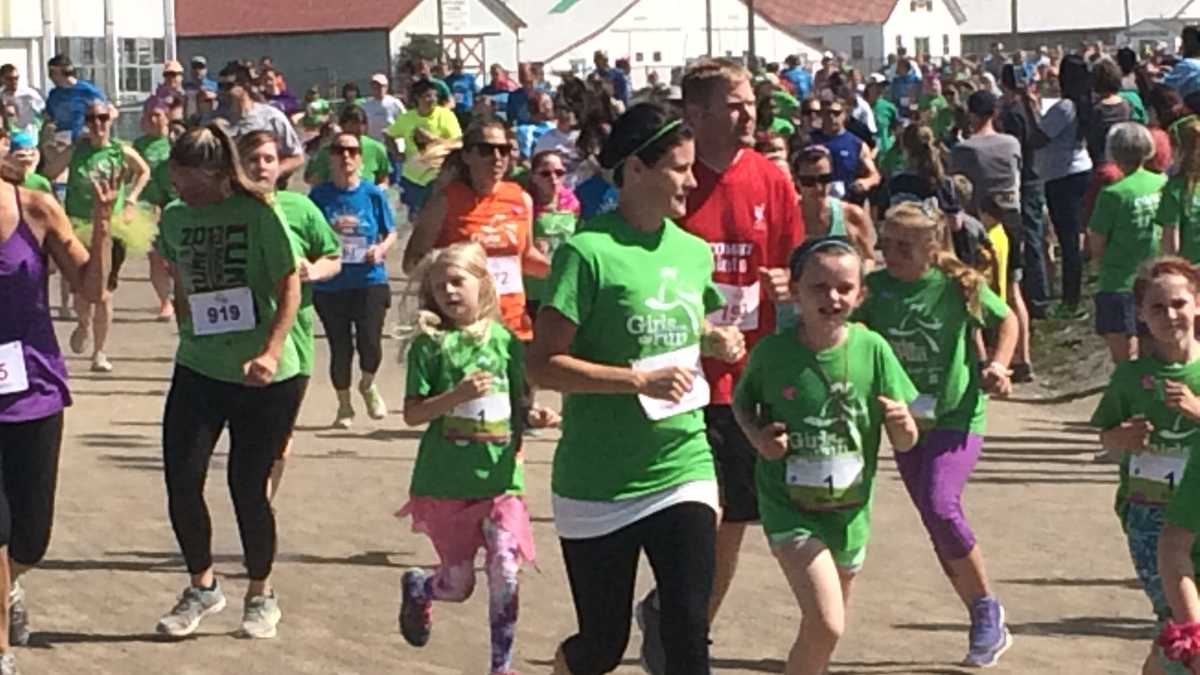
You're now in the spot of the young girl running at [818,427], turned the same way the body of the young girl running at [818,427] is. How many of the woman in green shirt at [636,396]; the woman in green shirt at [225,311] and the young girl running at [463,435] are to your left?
0

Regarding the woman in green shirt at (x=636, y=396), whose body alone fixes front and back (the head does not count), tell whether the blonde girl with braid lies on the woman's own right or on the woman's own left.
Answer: on the woman's own left

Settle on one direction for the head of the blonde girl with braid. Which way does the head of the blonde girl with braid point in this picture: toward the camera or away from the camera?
toward the camera

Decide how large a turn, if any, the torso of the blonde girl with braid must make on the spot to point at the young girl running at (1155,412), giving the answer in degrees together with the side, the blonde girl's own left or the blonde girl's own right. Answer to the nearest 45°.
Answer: approximately 90° to the blonde girl's own left

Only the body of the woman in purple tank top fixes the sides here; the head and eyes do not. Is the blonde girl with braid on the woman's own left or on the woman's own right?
on the woman's own left

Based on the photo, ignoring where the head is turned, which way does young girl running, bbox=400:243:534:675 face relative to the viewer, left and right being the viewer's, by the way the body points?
facing the viewer and to the right of the viewer

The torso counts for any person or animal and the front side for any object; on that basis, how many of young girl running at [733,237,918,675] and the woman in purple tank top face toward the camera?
2

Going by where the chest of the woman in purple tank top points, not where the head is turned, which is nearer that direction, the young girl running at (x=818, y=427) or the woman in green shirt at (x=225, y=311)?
the young girl running

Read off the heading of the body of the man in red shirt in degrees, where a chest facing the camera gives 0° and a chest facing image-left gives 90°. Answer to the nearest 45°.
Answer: approximately 315°

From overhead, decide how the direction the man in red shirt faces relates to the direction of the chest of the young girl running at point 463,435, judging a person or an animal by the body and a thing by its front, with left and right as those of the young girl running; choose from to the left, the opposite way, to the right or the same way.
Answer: the same way

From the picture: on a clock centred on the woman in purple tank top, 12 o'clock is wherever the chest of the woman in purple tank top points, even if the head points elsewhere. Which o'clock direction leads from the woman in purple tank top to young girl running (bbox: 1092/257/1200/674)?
The young girl running is roughly at 10 o'clock from the woman in purple tank top.

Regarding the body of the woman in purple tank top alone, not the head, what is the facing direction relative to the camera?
toward the camera

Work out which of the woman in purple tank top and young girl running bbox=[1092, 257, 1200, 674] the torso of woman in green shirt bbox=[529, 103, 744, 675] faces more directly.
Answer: the young girl running

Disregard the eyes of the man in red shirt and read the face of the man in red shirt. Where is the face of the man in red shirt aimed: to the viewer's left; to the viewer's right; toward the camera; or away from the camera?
to the viewer's right
